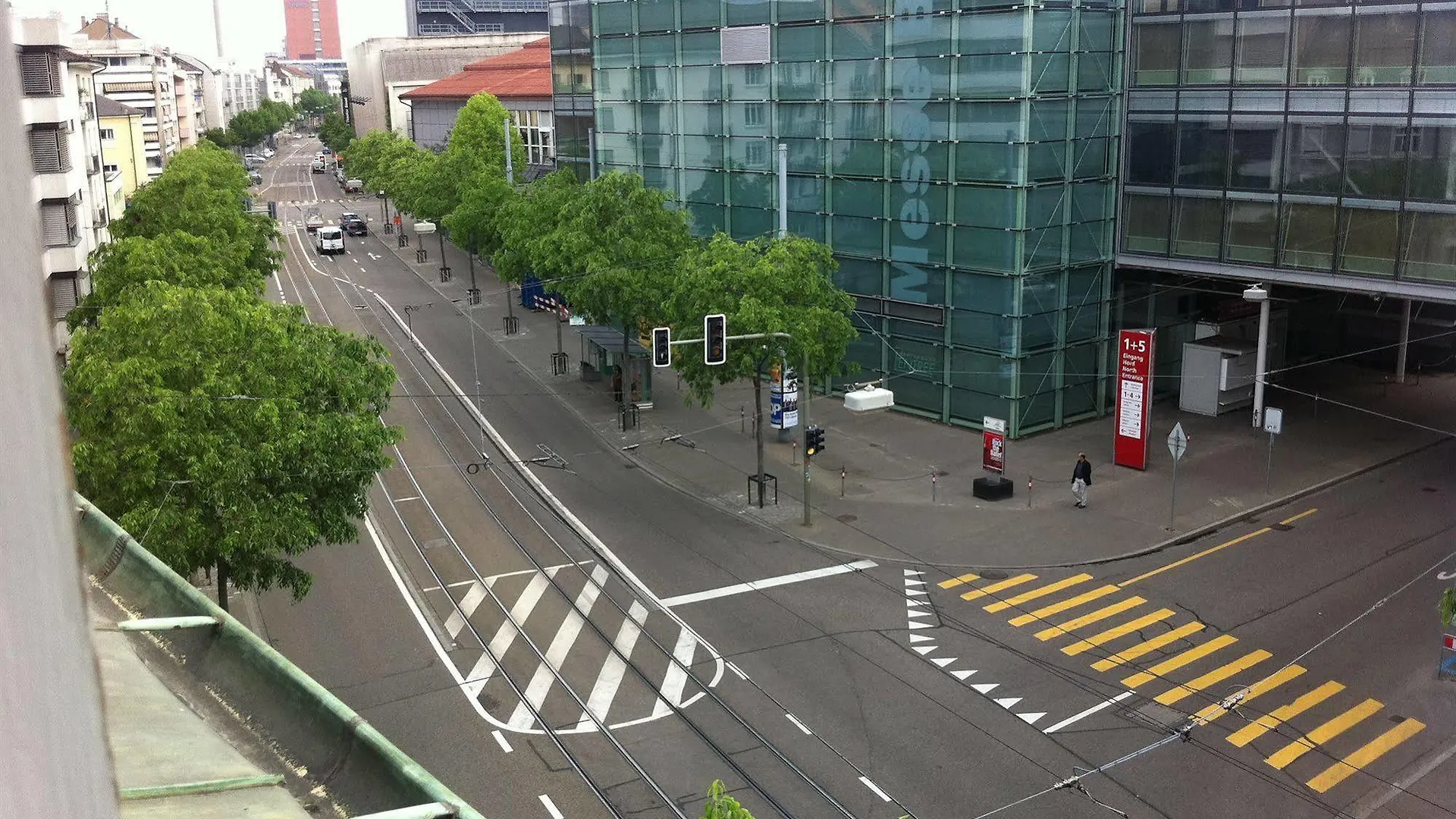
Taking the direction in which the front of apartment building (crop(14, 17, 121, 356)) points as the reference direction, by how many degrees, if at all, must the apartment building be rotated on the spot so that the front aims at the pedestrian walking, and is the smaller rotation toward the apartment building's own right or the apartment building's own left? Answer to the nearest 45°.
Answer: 0° — it already faces them

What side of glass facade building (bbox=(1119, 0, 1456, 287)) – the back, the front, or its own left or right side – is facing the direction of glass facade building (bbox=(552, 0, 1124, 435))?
right

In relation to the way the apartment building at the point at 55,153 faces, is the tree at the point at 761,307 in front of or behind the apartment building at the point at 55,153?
in front

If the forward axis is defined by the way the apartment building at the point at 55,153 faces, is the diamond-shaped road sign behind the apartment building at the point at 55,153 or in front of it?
in front

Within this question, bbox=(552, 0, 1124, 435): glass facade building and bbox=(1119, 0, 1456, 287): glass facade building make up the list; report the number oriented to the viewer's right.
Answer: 0

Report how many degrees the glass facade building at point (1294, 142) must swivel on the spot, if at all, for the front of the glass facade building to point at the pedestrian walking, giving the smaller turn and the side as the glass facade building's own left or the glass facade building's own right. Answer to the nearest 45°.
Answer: approximately 45° to the glass facade building's own right

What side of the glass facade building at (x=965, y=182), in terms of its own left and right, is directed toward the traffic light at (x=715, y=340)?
front

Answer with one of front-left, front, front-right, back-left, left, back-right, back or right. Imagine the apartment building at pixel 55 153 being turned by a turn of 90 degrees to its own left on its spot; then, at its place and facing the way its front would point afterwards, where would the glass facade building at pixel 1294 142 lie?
right

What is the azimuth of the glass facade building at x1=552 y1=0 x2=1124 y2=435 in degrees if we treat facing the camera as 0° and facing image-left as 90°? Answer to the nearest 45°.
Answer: approximately 45°

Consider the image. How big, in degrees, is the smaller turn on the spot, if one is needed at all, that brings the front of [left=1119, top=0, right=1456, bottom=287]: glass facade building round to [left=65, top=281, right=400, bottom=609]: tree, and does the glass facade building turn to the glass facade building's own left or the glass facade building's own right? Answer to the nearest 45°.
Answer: approximately 45° to the glass facade building's own right

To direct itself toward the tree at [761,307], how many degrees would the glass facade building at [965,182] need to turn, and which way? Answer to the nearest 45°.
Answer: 0° — it already faces it

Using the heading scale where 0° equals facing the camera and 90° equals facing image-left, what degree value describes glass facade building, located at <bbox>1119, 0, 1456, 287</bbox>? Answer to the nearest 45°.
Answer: approximately 0°

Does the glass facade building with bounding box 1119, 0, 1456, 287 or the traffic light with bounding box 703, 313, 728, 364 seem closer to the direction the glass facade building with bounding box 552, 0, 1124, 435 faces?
the traffic light

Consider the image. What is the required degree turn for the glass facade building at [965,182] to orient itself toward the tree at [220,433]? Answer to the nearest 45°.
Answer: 0° — it already faces it

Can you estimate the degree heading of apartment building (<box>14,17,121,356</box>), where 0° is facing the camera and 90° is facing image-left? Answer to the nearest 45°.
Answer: approximately 315°
